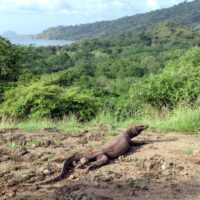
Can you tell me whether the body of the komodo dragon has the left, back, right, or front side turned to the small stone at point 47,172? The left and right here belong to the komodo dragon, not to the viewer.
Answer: back

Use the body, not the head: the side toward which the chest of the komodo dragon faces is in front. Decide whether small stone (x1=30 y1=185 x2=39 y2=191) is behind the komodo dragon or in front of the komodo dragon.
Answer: behind

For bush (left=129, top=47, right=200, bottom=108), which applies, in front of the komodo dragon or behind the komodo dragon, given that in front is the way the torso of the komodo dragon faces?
in front

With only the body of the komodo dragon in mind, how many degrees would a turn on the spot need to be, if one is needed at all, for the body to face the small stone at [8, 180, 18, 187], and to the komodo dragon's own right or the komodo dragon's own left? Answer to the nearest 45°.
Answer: approximately 180°

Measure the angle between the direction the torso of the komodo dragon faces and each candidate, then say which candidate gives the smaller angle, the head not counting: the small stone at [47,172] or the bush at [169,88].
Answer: the bush

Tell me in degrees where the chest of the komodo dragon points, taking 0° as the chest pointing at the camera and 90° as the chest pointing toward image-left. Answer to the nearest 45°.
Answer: approximately 225°

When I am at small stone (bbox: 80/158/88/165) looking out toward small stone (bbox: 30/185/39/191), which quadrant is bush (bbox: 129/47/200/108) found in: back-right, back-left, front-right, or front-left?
back-right

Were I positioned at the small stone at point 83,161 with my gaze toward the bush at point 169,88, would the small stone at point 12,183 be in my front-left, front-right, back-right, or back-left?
back-left
